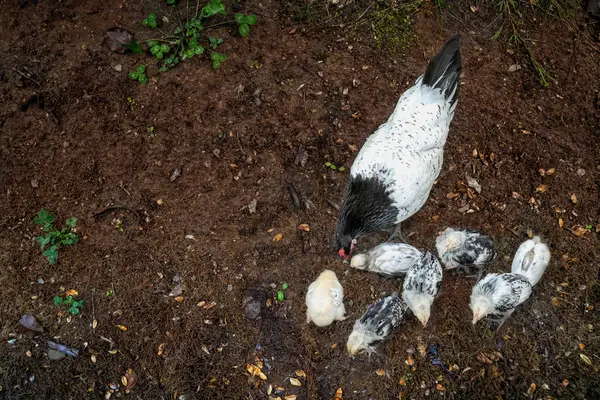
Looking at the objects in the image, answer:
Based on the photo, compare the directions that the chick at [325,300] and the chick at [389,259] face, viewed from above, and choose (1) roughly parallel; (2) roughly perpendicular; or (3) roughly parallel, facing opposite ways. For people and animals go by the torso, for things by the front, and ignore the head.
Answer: roughly perpendicular

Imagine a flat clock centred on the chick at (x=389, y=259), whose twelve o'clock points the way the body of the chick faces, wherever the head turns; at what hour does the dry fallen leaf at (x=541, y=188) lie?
The dry fallen leaf is roughly at 4 o'clock from the chick.

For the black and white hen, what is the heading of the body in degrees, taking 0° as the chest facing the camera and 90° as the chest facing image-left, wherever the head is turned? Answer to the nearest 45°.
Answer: approximately 45°

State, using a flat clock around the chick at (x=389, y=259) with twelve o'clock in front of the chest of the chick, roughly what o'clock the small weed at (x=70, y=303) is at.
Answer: The small weed is roughly at 11 o'clock from the chick.

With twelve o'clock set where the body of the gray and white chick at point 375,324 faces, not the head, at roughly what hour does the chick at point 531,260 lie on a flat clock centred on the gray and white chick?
The chick is roughly at 6 o'clock from the gray and white chick.

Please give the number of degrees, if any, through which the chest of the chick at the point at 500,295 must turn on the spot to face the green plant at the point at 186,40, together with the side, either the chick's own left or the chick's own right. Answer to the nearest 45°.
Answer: approximately 45° to the chick's own right

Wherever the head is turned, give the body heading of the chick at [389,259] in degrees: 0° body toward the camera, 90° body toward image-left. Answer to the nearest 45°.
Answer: approximately 90°
